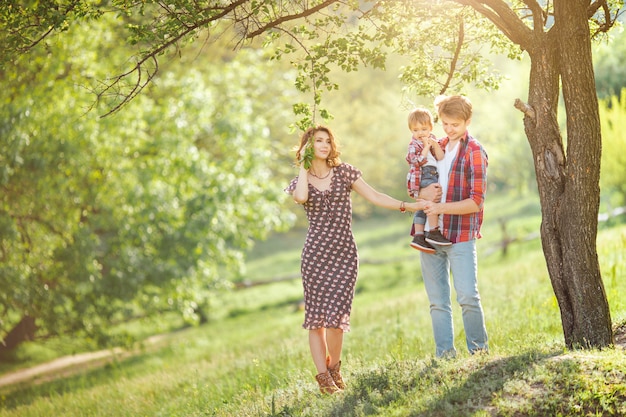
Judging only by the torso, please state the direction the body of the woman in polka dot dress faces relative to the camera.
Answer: toward the camera

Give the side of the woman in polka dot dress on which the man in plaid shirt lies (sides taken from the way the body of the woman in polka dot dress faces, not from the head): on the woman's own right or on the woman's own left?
on the woman's own left

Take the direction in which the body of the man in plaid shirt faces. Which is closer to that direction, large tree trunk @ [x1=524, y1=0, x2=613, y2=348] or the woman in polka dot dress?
the woman in polka dot dress

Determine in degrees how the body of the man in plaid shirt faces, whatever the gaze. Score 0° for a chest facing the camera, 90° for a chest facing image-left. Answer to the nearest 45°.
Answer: approximately 45°

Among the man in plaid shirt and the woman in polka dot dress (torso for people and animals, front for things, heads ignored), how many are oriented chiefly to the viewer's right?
0

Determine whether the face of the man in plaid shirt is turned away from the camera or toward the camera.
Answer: toward the camera

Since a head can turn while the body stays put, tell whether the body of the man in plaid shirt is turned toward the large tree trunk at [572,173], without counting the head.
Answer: no

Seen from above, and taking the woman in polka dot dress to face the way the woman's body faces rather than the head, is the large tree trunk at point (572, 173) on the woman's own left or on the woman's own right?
on the woman's own left
